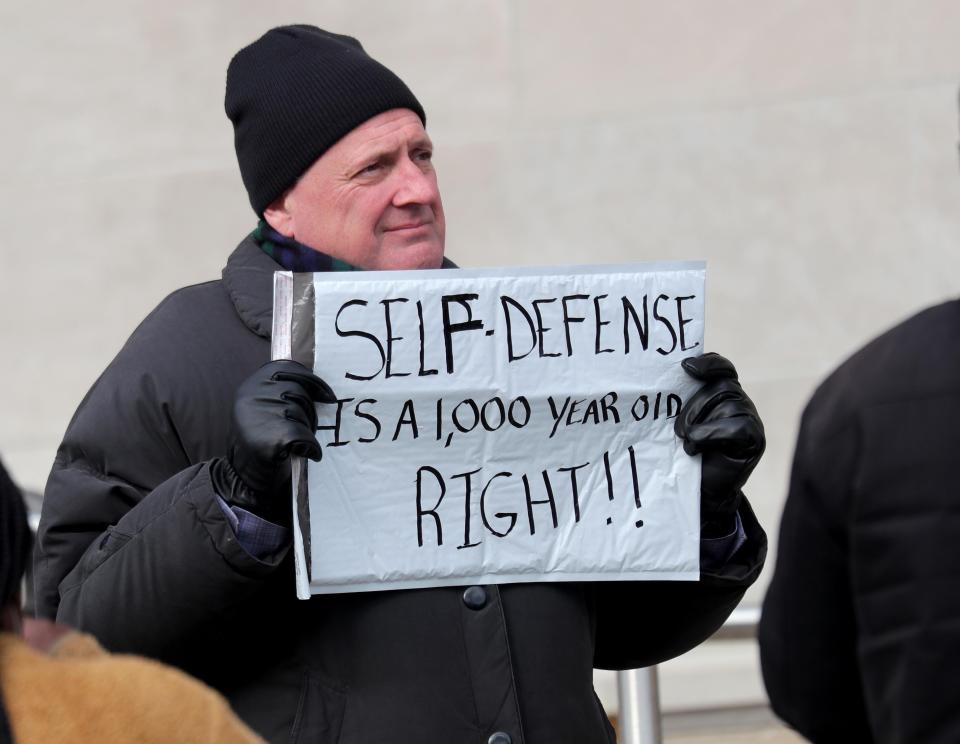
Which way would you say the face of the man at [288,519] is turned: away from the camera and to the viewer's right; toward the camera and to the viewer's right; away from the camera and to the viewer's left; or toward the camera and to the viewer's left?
toward the camera and to the viewer's right

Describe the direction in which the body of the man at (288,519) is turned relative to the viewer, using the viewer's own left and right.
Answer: facing the viewer and to the right of the viewer
